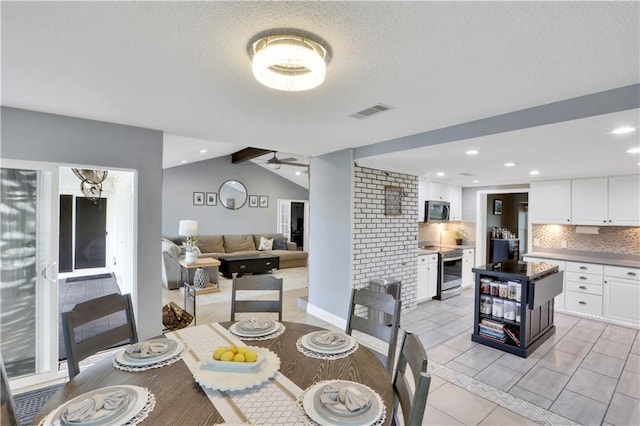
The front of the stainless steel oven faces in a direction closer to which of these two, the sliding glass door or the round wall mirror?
the sliding glass door

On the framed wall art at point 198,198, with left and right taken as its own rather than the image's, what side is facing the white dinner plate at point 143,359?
front

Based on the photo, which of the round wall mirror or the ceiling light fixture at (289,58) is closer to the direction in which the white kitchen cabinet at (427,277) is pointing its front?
the ceiling light fixture

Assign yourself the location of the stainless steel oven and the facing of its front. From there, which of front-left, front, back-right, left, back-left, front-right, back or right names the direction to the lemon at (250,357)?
front-right

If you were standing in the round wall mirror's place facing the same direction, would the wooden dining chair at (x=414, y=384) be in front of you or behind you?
in front

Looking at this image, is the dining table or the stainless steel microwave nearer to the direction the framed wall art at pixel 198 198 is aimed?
the dining table

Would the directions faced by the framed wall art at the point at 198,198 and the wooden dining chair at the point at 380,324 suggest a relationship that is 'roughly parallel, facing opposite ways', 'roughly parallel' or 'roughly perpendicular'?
roughly perpendicular

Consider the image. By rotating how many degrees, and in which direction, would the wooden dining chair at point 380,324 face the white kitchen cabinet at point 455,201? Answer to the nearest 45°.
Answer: approximately 135° to its right

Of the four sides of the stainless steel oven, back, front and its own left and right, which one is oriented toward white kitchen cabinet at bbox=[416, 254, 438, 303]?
right
